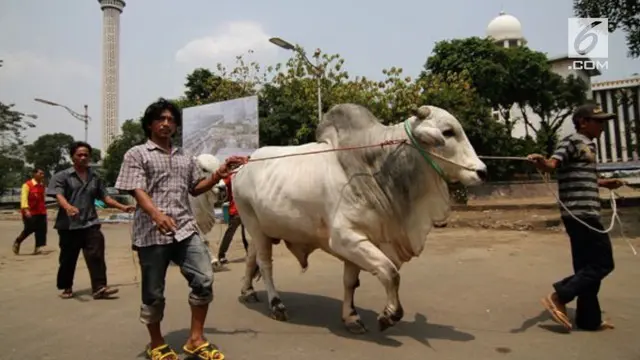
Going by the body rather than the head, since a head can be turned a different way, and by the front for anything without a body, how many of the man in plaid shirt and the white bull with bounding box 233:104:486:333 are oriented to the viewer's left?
0

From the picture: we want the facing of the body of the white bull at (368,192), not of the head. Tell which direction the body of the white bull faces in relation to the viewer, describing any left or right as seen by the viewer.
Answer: facing the viewer and to the right of the viewer

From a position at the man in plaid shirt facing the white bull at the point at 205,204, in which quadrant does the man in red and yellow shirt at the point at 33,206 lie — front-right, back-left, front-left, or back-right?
front-left

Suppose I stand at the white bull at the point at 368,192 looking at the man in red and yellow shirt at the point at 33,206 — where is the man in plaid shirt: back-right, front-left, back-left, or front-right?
front-left

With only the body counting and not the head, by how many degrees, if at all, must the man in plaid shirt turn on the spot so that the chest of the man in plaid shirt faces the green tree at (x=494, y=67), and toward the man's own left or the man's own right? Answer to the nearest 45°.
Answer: approximately 90° to the man's own left

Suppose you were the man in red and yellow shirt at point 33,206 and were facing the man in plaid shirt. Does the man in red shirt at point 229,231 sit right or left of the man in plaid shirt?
left

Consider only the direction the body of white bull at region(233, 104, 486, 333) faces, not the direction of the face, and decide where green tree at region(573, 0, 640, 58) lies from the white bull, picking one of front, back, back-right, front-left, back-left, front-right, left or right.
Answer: left

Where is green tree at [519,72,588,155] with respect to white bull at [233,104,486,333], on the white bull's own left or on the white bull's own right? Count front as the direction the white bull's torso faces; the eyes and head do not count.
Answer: on the white bull's own left

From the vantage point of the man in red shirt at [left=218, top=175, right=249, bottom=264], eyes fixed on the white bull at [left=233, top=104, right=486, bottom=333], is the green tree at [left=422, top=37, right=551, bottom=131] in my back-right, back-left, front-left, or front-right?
back-left
